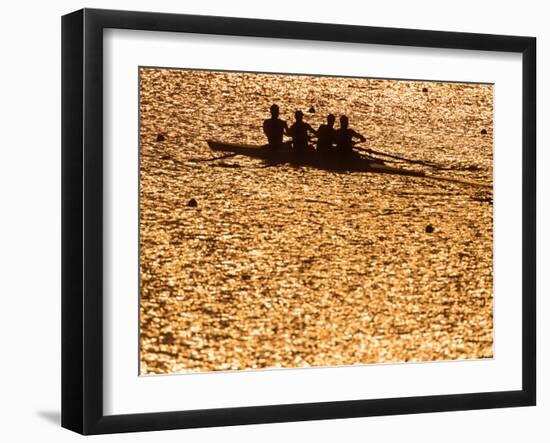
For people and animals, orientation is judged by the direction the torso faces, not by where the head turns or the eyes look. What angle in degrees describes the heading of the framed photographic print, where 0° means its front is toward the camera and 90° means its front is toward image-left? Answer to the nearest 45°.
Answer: approximately 315°
